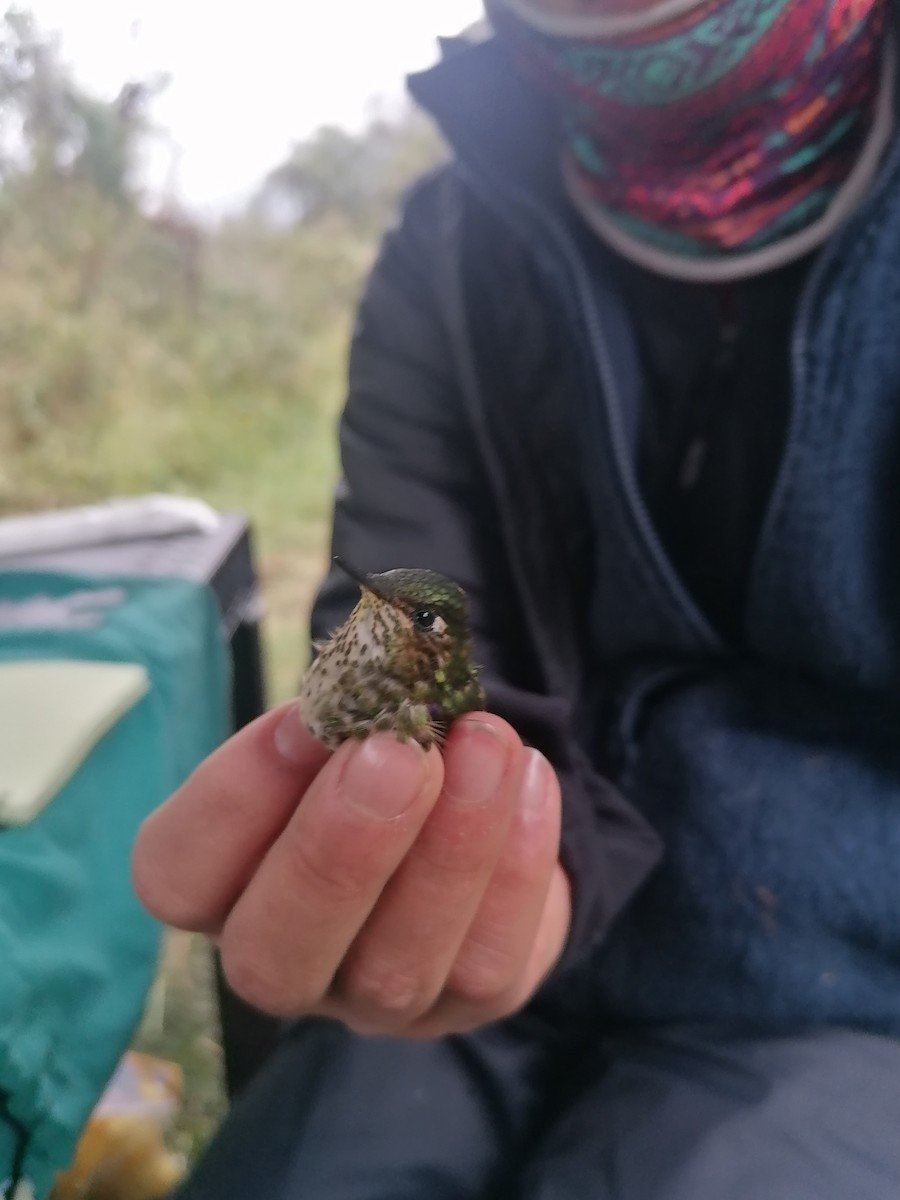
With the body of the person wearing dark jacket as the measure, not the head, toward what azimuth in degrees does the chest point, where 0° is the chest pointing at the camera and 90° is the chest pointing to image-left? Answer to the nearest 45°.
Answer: approximately 0°
